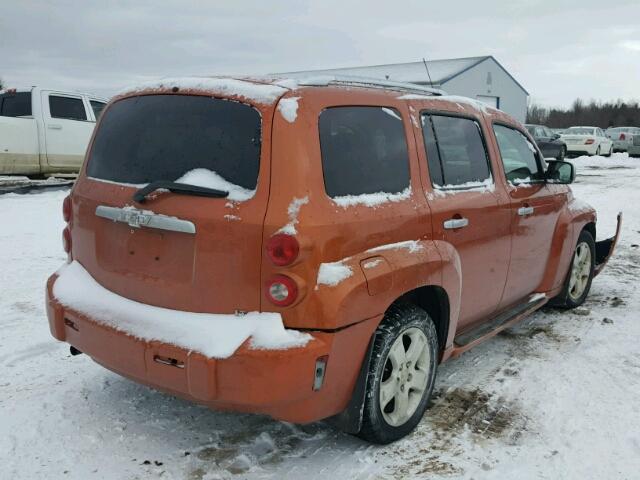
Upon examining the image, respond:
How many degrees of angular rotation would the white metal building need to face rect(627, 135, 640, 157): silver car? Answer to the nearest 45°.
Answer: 0° — it already faces it

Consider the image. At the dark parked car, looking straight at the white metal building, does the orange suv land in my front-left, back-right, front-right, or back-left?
back-left

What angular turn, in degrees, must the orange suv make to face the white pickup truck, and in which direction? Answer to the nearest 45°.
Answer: approximately 90° to its left

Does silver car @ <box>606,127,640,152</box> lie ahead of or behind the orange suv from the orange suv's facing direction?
ahead

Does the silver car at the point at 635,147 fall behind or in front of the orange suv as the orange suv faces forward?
in front

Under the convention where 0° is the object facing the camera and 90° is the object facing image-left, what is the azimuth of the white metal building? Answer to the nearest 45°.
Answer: approximately 315°

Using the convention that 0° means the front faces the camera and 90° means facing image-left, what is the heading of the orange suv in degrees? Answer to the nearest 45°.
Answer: approximately 225°

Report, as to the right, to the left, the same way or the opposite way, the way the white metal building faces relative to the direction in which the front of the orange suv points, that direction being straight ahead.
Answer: to the right

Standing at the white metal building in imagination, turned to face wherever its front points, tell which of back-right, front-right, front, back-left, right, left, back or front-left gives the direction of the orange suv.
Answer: front-right
